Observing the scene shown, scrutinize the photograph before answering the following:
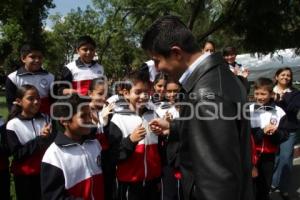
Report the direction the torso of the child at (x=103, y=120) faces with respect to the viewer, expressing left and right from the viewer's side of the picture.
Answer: facing the viewer and to the right of the viewer

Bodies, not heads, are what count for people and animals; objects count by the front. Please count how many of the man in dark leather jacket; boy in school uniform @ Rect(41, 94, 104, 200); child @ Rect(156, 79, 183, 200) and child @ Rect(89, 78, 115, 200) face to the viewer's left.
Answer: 1

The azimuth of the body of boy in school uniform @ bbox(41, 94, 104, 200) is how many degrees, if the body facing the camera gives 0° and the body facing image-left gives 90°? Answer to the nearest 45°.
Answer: approximately 315°

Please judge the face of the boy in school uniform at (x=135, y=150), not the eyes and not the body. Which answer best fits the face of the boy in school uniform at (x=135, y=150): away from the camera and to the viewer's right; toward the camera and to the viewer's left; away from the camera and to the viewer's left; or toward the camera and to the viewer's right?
toward the camera and to the viewer's right

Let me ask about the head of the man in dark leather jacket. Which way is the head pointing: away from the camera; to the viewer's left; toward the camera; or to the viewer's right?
to the viewer's left

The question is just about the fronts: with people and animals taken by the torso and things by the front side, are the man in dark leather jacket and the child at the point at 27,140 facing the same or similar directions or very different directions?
very different directions

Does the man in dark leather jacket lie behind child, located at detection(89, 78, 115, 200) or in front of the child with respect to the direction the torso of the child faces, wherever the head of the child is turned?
in front

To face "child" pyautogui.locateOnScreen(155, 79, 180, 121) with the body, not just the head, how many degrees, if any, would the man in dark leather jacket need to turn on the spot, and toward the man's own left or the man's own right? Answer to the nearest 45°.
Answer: approximately 90° to the man's own right

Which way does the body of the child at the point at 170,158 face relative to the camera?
toward the camera

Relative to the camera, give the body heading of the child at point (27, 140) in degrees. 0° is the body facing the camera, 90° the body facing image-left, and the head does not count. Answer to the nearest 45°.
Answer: approximately 315°

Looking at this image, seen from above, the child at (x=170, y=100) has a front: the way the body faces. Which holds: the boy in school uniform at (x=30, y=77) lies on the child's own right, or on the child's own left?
on the child's own right

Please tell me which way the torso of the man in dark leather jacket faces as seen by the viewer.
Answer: to the viewer's left
